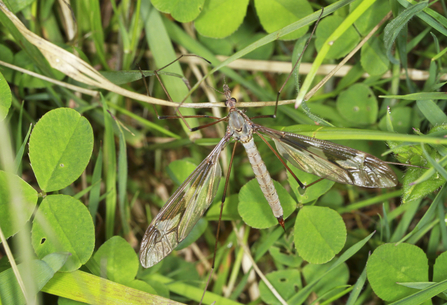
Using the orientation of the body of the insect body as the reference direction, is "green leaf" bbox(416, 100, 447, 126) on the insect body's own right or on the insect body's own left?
on the insect body's own right

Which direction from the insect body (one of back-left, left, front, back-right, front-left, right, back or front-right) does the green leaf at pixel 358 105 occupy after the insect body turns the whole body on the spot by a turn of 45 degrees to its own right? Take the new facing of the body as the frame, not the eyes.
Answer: front

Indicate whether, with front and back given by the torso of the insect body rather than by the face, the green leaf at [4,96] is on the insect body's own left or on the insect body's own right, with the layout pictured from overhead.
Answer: on the insect body's own left

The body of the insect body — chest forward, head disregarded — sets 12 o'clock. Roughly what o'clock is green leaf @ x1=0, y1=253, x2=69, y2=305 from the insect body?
The green leaf is roughly at 8 o'clock from the insect body.

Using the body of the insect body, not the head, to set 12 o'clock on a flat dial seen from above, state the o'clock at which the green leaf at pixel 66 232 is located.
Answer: The green leaf is roughly at 8 o'clock from the insect body.

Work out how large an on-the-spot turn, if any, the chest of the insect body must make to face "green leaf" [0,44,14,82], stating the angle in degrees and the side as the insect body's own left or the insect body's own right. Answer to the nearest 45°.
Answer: approximately 90° to the insect body's own left

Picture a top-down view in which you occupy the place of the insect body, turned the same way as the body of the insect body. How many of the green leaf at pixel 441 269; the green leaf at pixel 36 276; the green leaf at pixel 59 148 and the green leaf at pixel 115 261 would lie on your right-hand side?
1

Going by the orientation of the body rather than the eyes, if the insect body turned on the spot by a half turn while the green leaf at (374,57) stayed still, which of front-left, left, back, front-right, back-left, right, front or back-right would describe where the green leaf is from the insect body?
back-left

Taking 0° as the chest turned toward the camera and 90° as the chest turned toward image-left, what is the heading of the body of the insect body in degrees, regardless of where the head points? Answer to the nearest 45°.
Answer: approximately 180°
